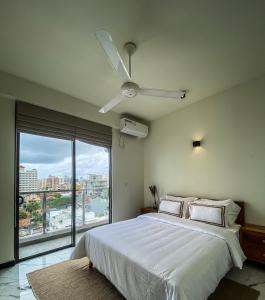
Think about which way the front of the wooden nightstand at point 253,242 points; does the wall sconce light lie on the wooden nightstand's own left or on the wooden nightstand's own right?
on the wooden nightstand's own right

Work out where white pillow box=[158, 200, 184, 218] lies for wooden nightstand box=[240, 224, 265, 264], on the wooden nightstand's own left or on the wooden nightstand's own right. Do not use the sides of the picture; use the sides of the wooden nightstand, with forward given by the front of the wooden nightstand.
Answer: on the wooden nightstand's own right

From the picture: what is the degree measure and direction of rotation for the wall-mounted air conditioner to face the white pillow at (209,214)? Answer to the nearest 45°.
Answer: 0° — it already faces it

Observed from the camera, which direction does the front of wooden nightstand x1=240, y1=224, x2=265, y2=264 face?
facing the viewer and to the left of the viewer

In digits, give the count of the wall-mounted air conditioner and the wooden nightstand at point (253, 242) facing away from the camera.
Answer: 0

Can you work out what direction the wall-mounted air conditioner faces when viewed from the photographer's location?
facing the viewer and to the right of the viewer
